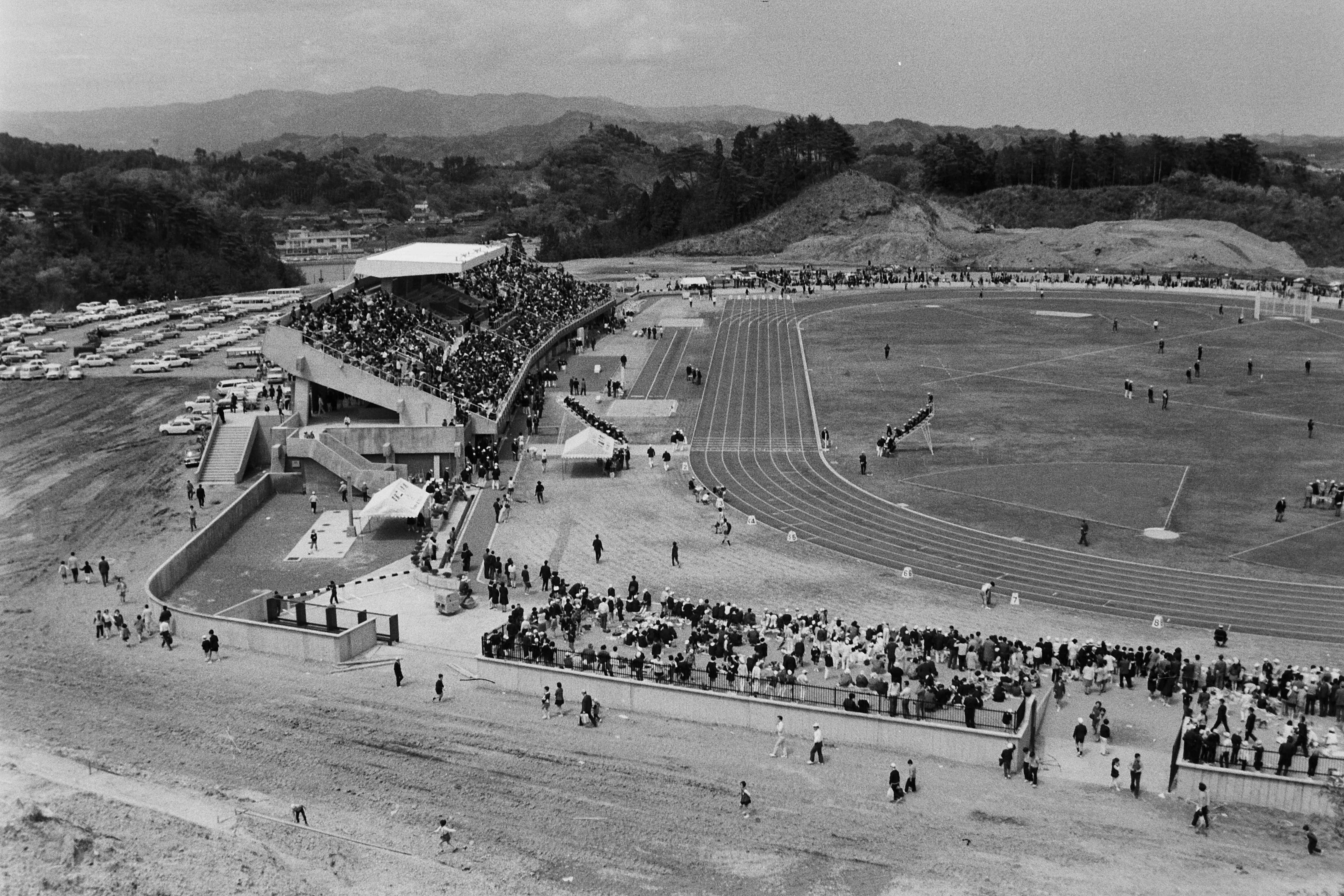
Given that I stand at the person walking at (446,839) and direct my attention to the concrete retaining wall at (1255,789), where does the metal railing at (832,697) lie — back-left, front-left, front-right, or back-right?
front-left

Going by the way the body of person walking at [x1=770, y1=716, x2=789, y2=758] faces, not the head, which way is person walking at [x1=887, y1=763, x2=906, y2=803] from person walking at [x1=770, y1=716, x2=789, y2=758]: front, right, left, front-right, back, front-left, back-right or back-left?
back-left

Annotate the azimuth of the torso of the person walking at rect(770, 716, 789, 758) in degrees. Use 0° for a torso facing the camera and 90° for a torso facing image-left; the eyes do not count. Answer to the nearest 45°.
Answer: approximately 90°

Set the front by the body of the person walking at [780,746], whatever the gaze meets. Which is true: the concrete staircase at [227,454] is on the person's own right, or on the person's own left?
on the person's own right

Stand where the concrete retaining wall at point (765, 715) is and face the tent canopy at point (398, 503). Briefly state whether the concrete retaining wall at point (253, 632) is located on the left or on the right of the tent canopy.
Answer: left
